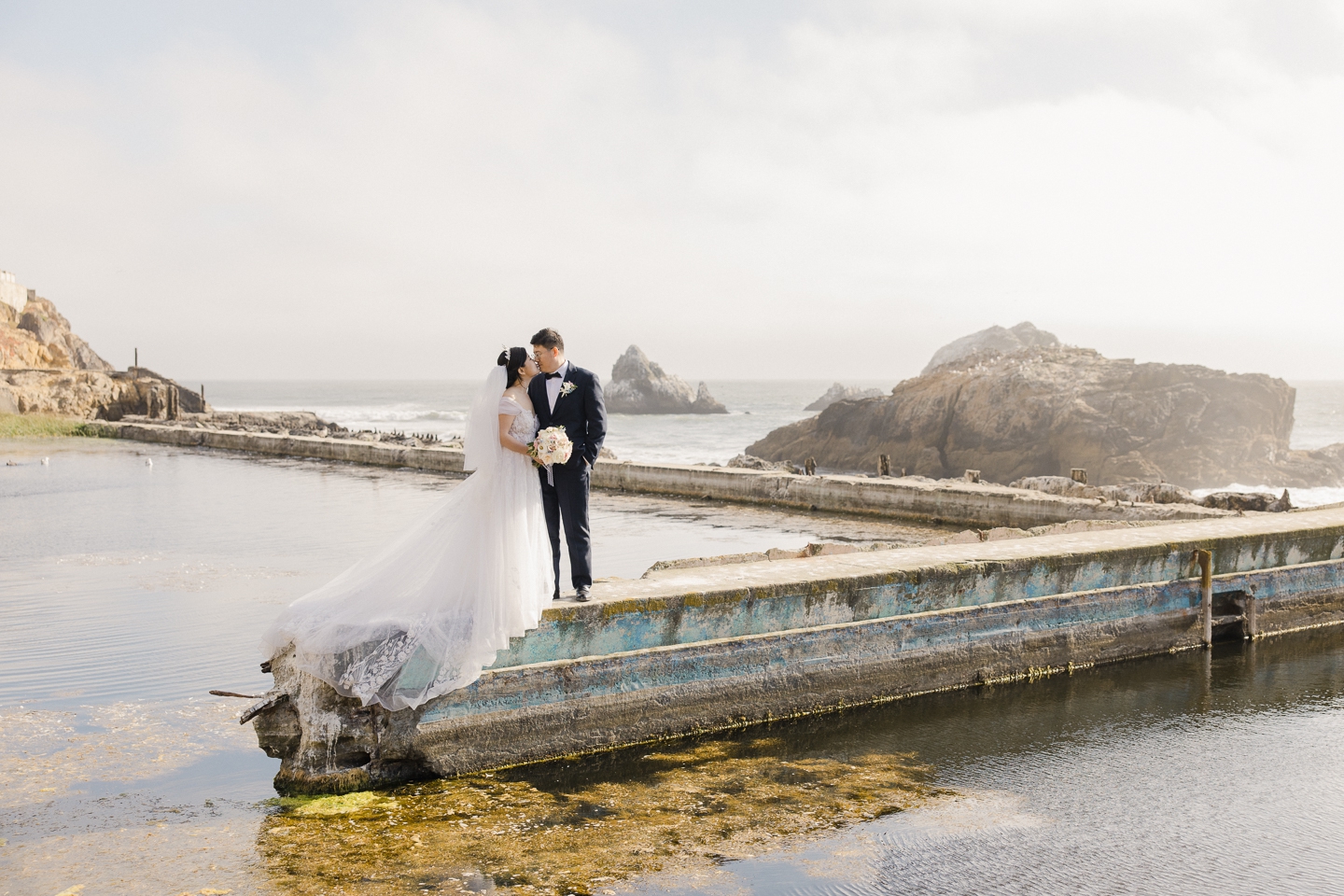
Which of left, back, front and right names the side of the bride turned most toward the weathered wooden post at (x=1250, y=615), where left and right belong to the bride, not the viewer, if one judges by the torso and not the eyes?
front

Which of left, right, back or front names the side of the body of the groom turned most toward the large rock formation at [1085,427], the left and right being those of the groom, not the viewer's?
back

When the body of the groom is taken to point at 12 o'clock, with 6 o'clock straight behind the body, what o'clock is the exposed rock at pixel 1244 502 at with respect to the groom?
The exposed rock is roughly at 6 o'clock from the groom.

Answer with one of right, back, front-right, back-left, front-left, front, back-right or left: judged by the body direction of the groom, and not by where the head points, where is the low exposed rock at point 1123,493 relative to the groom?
back

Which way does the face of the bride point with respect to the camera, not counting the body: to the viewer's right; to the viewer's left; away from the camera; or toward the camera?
to the viewer's right

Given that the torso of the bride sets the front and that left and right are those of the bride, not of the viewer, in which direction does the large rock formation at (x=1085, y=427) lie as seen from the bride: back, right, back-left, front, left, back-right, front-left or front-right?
front-left

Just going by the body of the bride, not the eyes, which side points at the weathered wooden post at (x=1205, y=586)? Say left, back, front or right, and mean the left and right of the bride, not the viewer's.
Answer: front

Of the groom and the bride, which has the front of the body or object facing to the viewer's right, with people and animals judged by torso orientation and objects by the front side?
the bride

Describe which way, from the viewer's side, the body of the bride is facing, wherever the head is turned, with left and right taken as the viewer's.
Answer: facing to the right of the viewer

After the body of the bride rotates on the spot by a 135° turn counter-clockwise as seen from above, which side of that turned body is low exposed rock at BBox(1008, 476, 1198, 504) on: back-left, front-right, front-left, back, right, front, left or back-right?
right

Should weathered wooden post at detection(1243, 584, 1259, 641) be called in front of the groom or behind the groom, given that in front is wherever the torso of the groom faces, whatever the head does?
behind

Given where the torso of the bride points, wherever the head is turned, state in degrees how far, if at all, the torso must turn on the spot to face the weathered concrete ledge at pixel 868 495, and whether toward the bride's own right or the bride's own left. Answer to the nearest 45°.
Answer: approximately 45° to the bride's own left
